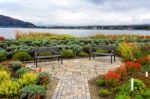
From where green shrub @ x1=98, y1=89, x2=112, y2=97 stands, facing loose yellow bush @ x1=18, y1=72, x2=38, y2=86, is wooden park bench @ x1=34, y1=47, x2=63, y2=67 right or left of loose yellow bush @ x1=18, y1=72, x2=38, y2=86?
right

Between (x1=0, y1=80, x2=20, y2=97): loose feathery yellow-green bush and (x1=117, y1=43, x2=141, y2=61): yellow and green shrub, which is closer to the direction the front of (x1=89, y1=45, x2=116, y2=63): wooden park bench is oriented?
the loose feathery yellow-green bush

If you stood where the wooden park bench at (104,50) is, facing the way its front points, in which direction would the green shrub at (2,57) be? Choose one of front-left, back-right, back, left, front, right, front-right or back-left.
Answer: front-right

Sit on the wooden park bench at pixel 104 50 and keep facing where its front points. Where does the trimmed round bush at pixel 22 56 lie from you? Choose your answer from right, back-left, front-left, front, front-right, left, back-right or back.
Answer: front-right

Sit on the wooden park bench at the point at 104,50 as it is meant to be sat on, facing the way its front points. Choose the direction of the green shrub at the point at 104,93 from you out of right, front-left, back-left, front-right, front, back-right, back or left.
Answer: front-left

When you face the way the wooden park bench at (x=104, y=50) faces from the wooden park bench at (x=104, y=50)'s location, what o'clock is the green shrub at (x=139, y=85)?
The green shrub is roughly at 10 o'clock from the wooden park bench.

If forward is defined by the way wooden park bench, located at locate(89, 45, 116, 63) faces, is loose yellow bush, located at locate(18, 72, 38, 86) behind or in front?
in front

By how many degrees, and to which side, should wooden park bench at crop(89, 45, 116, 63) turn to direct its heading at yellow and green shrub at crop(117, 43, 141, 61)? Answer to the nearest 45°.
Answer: approximately 135° to its left

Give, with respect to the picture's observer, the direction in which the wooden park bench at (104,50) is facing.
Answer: facing the viewer and to the left of the viewer

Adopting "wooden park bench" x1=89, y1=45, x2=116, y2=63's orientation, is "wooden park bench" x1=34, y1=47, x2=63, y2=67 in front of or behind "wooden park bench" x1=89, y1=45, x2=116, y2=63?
in front

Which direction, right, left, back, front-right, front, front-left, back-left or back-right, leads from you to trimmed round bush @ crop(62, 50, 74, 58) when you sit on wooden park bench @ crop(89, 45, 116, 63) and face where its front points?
front-right

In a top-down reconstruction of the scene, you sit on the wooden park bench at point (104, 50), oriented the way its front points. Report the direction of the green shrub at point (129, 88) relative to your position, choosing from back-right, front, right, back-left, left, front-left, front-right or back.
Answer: front-left
